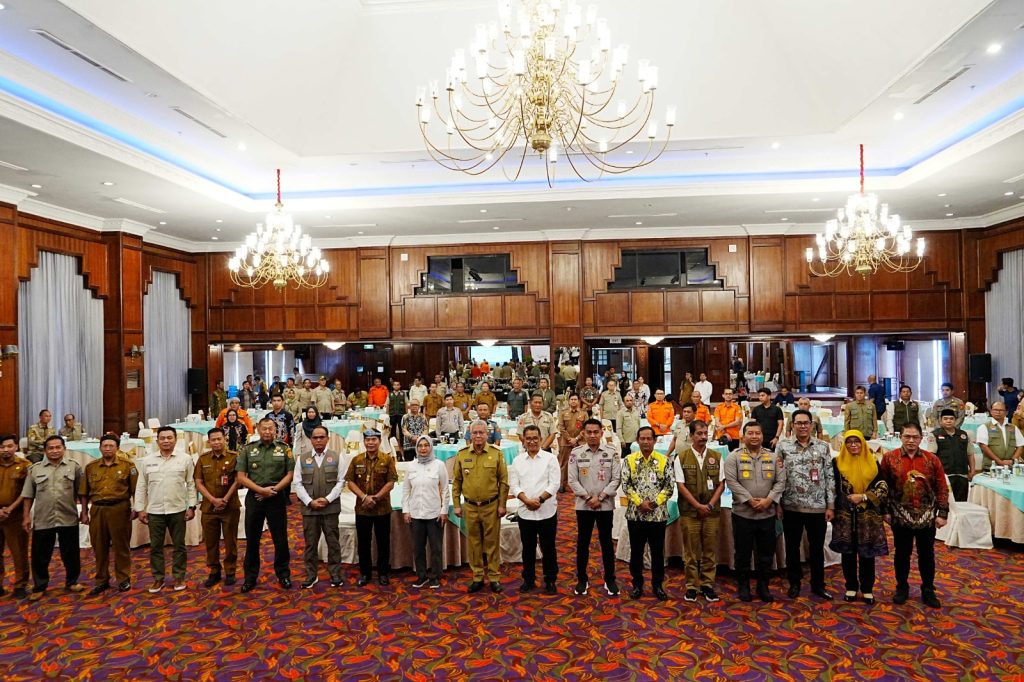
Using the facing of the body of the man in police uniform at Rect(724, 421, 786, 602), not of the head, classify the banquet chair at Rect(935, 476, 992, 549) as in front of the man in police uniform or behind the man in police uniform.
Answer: behind

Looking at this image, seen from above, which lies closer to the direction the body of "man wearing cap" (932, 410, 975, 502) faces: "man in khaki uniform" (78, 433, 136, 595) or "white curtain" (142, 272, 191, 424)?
the man in khaki uniform

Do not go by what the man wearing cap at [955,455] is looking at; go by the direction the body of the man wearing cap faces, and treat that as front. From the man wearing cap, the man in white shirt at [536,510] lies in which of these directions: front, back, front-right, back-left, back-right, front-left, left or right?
front-right

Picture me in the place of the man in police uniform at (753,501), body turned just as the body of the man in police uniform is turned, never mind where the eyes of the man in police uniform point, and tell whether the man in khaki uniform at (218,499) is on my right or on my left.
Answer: on my right

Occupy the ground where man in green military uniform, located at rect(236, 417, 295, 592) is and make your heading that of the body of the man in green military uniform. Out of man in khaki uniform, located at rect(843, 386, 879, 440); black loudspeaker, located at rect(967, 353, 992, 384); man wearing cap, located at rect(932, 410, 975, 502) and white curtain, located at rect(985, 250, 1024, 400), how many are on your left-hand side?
4

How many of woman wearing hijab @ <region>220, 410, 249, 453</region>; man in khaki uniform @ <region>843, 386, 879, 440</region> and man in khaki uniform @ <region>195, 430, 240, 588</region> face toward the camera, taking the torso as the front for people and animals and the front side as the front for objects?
3

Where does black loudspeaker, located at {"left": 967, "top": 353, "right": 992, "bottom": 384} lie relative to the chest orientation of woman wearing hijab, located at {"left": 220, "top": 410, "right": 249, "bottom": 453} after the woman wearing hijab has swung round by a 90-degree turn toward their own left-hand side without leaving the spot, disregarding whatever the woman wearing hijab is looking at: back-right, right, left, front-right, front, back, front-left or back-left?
front

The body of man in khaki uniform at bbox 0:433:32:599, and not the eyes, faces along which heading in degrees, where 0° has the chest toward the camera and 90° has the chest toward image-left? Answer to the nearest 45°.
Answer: approximately 0°

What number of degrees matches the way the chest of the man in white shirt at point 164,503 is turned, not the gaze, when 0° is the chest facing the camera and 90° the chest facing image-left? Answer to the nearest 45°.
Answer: approximately 0°

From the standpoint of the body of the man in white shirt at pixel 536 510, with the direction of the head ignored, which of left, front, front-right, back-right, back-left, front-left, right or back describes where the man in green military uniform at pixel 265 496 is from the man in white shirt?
right
